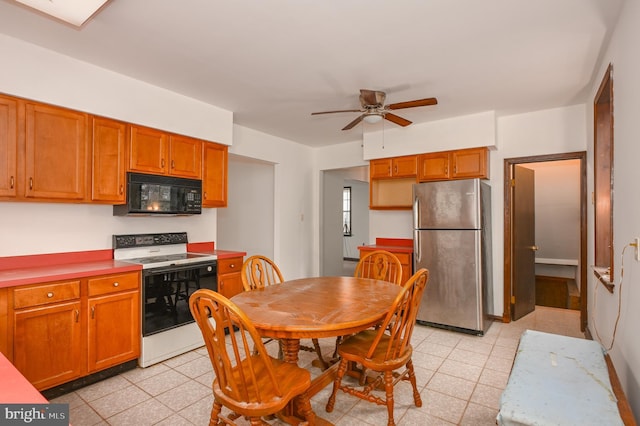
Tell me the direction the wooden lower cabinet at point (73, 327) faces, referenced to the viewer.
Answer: facing the viewer and to the right of the viewer

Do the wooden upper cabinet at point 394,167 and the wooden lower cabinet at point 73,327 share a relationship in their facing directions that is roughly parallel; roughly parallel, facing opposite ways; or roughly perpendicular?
roughly perpendicular

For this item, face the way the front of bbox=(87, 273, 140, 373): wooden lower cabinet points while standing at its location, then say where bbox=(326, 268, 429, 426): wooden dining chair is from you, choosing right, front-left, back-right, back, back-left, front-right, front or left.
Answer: front

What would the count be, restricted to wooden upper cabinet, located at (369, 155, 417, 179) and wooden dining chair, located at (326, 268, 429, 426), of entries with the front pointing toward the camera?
1

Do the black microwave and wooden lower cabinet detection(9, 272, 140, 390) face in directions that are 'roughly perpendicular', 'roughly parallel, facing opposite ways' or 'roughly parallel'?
roughly parallel

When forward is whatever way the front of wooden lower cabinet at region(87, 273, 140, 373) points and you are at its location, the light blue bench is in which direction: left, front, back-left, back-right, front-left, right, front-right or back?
front

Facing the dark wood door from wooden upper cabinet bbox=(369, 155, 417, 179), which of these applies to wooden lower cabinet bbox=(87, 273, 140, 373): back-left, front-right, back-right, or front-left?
back-right

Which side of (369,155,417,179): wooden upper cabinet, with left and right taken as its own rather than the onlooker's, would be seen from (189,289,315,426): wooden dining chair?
front

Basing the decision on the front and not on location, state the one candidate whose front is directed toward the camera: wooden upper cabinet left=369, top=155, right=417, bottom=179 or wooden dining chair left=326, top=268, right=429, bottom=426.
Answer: the wooden upper cabinet

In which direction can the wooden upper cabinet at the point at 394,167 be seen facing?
toward the camera

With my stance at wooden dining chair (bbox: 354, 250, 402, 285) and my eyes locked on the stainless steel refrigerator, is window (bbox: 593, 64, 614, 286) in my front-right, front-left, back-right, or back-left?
front-right

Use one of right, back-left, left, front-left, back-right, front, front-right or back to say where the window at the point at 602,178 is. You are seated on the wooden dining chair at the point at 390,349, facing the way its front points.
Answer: right

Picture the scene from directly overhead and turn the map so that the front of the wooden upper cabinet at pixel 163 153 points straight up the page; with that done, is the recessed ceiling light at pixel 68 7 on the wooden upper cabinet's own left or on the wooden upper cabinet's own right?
on the wooden upper cabinet's own right

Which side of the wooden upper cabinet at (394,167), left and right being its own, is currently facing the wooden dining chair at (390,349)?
front

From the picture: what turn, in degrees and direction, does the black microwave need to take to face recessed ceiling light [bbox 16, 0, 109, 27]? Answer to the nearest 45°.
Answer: approximately 45° to its right

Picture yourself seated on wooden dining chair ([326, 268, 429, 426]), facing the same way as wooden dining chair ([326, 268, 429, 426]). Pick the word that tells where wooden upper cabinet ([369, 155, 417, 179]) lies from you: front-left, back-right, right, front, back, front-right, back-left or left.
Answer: front-right
